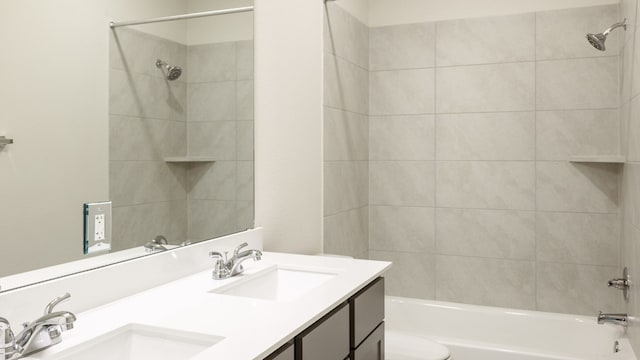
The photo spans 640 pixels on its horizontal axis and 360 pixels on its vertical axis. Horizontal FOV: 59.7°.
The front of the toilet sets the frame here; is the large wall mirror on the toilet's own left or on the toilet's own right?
on the toilet's own right

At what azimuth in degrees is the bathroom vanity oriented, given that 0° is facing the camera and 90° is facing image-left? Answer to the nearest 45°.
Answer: approximately 315°

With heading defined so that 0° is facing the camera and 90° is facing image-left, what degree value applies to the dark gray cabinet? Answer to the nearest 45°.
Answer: approximately 315°

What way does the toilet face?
to the viewer's right

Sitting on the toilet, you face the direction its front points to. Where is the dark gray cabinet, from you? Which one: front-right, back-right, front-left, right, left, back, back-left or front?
right

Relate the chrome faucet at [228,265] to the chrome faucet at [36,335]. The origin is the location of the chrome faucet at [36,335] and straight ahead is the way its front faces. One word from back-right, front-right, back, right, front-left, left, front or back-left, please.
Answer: left

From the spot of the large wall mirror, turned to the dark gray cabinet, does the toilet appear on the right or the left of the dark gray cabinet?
left

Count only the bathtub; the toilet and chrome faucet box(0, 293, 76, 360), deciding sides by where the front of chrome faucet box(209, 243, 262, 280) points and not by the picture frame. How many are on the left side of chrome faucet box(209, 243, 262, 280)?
2

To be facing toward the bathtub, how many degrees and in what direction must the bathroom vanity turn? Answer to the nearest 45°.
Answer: approximately 90° to its left
